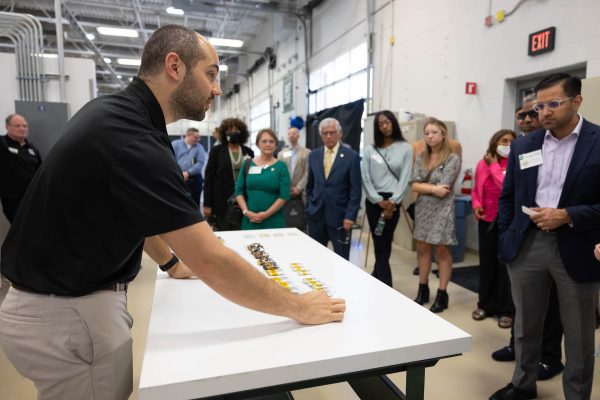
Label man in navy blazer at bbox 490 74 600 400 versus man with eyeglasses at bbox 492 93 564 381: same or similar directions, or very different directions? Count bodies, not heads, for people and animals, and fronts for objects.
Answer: same or similar directions

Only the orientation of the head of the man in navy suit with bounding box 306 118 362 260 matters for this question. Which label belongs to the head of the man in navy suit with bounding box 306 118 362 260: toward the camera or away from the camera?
toward the camera

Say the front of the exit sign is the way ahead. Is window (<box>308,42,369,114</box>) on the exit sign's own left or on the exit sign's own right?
on the exit sign's own right

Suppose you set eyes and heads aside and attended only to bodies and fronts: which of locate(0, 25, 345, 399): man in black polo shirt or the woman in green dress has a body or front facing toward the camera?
the woman in green dress

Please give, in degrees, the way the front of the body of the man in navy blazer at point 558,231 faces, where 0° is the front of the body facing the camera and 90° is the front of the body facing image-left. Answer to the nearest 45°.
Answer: approximately 45°

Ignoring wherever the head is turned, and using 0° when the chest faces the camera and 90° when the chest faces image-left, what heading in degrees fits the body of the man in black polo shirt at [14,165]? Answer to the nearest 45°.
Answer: approximately 315°

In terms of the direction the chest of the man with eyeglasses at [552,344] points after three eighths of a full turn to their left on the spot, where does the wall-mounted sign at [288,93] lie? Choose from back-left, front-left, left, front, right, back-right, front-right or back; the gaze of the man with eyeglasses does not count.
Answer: back-left

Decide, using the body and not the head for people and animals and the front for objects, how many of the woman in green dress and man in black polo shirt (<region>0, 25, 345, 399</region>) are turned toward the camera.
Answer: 1

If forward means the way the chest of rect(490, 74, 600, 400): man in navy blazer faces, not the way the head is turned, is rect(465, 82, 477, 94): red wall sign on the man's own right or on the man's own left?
on the man's own right

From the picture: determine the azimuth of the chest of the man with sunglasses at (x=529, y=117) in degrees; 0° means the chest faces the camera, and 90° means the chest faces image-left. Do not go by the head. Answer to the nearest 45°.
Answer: approximately 45°

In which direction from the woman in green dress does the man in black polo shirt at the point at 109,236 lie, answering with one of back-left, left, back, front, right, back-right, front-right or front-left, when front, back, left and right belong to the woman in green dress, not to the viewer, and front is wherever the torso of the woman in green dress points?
front

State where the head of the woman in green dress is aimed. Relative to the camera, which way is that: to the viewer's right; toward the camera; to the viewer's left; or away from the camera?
toward the camera

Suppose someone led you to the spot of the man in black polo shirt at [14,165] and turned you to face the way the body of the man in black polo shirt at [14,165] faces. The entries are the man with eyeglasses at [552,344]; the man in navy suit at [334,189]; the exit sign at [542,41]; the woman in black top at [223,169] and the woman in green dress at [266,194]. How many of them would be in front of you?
5

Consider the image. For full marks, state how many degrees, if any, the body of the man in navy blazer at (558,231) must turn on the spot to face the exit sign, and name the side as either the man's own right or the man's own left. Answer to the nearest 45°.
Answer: approximately 135° to the man's own right

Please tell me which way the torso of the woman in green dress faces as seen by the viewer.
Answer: toward the camera

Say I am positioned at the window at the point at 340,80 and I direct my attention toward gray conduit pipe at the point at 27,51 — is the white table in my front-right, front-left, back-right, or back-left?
front-left

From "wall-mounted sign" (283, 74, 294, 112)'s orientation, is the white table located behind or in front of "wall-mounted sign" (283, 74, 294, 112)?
in front

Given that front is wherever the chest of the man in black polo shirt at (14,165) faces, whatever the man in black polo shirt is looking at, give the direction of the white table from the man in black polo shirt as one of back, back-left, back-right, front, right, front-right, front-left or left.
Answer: front-right

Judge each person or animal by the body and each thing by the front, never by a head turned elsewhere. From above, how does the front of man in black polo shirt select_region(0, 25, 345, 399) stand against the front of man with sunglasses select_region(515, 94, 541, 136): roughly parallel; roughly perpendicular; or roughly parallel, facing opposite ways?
roughly parallel, facing opposite ways

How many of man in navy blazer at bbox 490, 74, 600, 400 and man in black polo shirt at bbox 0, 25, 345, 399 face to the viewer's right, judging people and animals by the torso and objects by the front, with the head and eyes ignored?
1
